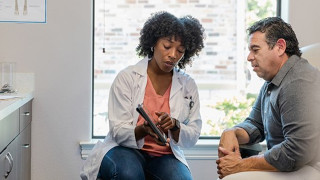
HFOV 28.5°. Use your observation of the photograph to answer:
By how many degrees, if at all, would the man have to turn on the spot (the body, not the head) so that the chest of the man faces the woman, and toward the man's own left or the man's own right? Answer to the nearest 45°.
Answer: approximately 45° to the man's own right

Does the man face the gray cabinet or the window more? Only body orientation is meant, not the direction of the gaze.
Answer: the gray cabinet

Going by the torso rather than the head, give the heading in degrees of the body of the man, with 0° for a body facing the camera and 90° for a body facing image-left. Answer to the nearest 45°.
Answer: approximately 90°

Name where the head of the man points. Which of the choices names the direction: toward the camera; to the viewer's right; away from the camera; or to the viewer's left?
to the viewer's left

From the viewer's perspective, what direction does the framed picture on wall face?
toward the camera

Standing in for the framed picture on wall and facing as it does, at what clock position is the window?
The window is roughly at 9 o'clock from the framed picture on wall.

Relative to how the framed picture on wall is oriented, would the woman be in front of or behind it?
in front

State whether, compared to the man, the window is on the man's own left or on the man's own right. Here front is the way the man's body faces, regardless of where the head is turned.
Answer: on the man's own right
